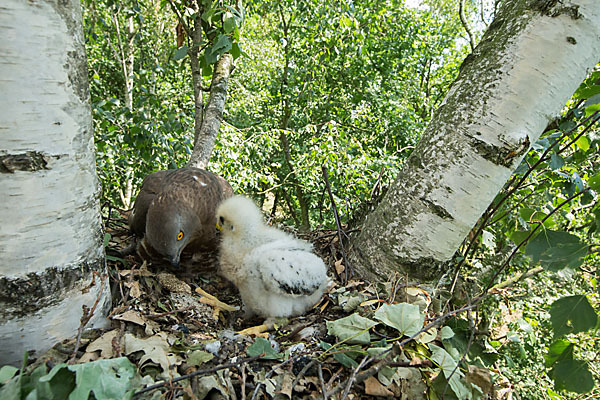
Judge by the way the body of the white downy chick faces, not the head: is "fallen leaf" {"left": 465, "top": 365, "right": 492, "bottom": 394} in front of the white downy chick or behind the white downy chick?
behind

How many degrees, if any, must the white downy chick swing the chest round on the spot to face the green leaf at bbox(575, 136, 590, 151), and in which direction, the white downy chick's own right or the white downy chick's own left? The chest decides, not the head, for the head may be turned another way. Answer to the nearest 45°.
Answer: approximately 180°

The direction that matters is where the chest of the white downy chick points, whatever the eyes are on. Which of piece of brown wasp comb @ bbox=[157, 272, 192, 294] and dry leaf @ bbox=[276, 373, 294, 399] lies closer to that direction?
the piece of brown wasp comb

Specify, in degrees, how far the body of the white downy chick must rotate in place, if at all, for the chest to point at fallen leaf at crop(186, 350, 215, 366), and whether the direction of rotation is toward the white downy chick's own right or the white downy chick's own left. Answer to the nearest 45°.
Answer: approximately 90° to the white downy chick's own left

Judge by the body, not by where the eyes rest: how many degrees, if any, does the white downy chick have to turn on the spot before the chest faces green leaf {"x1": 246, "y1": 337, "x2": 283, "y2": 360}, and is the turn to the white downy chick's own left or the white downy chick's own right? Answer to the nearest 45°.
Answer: approximately 90° to the white downy chick's own left

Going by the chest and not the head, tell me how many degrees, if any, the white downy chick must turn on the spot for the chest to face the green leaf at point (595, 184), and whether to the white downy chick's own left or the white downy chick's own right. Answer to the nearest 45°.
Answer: approximately 180°

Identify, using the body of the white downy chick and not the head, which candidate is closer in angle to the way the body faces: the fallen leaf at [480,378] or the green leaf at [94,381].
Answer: the green leaf

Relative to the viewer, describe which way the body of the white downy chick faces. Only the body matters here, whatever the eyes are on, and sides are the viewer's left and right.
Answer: facing to the left of the viewer

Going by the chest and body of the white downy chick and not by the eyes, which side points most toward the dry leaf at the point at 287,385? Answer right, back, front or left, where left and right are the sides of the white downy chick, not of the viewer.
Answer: left
